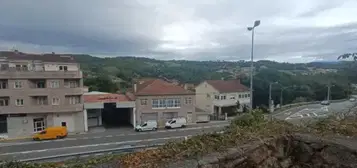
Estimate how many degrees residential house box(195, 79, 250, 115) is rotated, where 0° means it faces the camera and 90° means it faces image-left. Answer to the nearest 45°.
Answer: approximately 315°

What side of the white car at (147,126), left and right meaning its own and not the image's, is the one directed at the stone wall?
left

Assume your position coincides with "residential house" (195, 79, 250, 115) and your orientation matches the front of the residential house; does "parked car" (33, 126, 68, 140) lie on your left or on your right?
on your right

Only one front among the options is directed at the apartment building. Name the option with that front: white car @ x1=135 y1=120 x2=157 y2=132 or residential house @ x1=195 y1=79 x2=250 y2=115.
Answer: the white car

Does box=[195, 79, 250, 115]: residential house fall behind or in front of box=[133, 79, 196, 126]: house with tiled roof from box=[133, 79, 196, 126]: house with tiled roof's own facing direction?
behind

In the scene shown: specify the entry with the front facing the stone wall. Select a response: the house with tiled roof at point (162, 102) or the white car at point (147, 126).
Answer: the house with tiled roof

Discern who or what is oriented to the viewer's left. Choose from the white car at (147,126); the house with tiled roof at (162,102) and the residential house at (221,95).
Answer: the white car

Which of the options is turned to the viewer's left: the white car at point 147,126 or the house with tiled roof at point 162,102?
the white car

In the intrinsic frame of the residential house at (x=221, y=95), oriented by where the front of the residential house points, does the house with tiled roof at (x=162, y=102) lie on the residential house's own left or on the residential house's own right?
on the residential house's own right

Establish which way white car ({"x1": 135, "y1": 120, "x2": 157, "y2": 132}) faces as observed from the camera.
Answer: facing to the left of the viewer

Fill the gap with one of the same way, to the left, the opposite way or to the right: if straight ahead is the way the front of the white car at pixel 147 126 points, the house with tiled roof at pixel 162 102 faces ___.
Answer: to the left

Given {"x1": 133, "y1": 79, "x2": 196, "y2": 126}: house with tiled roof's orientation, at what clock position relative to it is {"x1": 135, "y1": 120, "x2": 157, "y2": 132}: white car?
The white car is roughly at 1 o'clock from the house with tiled roof.

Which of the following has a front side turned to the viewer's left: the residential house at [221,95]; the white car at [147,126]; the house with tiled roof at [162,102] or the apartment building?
the white car

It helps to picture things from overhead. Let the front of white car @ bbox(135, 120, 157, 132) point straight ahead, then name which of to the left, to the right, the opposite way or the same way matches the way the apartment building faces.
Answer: to the left

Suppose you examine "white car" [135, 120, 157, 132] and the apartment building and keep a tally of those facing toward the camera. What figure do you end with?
1
